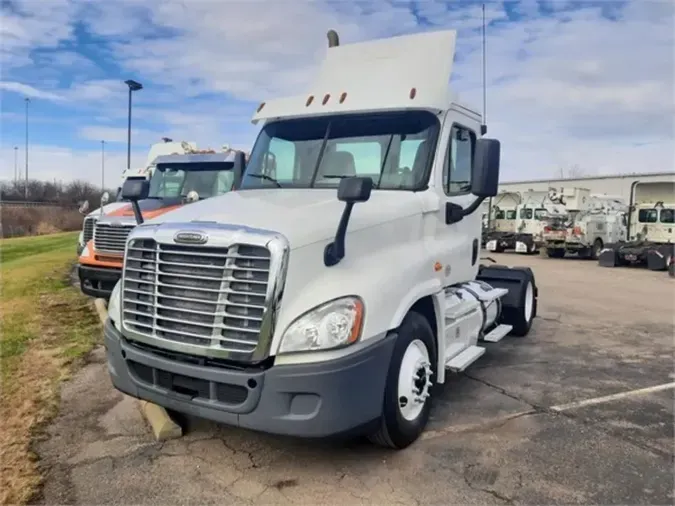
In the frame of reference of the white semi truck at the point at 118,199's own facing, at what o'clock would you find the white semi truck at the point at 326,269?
the white semi truck at the point at 326,269 is roughly at 10 o'clock from the white semi truck at the point at 118,199.

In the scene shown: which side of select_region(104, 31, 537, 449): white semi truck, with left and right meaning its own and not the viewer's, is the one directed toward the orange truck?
right

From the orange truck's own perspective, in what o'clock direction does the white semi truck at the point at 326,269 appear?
The white semi truck is roughly at 10 o'clock from the orange truck.

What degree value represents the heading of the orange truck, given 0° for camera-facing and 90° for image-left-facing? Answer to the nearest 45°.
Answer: approximately 45°

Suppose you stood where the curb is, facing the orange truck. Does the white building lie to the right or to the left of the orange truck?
right

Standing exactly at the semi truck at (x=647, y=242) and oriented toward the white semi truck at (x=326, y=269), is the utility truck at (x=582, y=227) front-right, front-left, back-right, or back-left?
back-right
